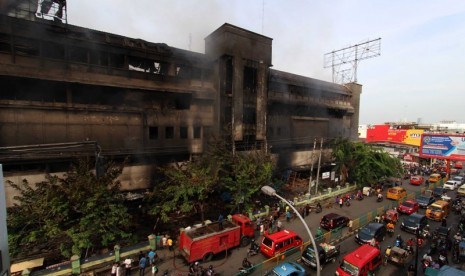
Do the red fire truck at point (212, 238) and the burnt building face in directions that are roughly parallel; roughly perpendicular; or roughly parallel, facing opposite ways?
roughly perpendicular

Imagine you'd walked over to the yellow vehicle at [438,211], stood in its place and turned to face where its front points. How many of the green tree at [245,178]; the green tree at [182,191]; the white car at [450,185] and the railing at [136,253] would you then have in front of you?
3

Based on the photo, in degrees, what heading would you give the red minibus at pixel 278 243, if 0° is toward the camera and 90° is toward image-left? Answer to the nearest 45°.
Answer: approximately 225°
